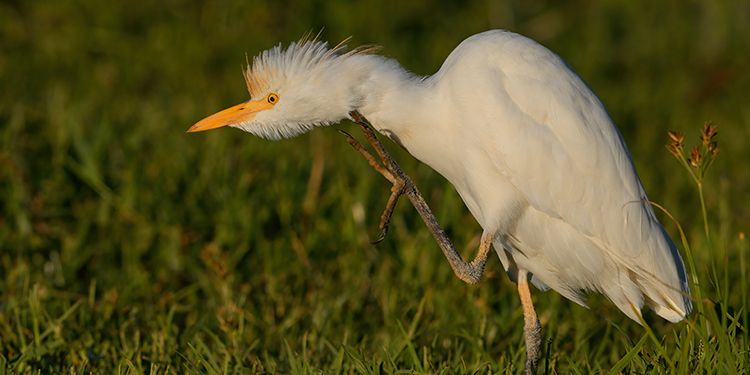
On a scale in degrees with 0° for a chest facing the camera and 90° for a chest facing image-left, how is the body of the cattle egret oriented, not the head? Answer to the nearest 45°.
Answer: approximately 90°
